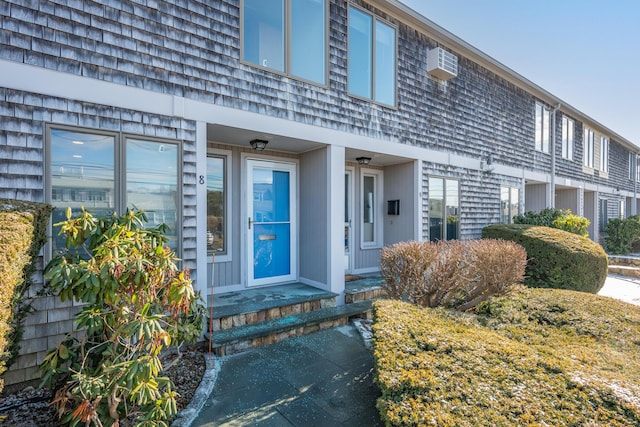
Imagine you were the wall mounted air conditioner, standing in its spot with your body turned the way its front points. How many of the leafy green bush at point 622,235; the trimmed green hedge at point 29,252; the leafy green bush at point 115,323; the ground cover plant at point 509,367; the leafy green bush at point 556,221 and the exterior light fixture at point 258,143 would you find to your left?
2

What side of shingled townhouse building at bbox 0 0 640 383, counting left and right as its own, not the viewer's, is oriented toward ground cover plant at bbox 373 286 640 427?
front

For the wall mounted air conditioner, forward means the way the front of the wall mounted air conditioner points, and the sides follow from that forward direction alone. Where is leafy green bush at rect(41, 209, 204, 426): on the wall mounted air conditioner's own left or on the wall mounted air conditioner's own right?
on the wall mounted air conditioner's own right

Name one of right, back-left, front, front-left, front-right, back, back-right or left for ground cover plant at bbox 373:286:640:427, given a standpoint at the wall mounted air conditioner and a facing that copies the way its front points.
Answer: front-right

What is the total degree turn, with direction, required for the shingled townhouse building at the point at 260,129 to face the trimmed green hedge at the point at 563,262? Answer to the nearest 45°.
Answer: approximately 45° to its left

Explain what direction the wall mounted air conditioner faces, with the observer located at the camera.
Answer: facing the viewer and to the right of the viewer

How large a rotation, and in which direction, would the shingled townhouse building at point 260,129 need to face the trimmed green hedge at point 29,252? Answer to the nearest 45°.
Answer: approximately 90° to its right

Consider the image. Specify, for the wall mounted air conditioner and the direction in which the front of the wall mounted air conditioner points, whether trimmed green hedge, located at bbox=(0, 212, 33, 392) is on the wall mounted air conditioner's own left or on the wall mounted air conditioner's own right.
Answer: on the wall mounted air conditioner's own right

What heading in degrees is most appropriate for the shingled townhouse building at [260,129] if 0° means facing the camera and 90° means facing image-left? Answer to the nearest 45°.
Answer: approximately 315°
